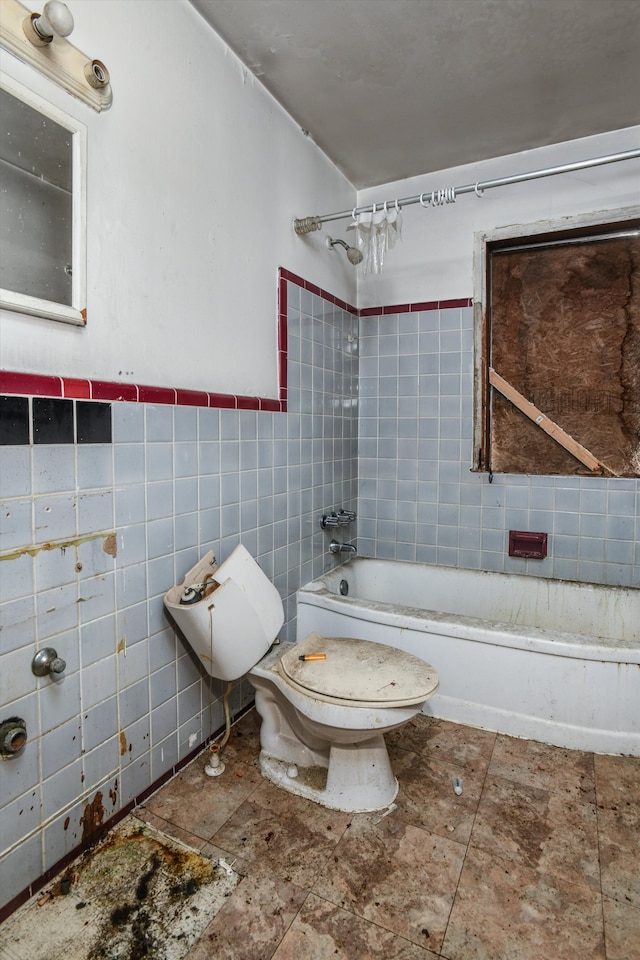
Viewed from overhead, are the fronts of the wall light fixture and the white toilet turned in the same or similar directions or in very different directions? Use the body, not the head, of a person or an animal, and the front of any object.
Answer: same or similar directions

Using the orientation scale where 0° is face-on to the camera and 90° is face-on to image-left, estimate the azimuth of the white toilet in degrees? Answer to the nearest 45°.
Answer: approximately 315°

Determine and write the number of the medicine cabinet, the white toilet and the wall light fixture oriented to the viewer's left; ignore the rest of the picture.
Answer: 0

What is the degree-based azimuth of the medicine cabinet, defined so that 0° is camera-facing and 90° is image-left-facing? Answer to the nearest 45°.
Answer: approximately 315°

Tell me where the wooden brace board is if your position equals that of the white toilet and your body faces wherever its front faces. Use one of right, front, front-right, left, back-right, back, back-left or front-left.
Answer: left

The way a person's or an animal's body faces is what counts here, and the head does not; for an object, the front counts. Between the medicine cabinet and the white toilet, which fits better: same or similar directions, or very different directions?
same or similar directions

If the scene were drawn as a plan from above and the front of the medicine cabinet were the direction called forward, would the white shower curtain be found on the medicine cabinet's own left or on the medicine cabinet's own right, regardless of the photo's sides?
on the medicine cabinet's own left

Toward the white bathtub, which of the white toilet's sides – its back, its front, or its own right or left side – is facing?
left

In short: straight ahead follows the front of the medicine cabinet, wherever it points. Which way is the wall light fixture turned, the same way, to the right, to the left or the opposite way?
the same way

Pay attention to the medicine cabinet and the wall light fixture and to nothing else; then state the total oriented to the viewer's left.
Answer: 0
